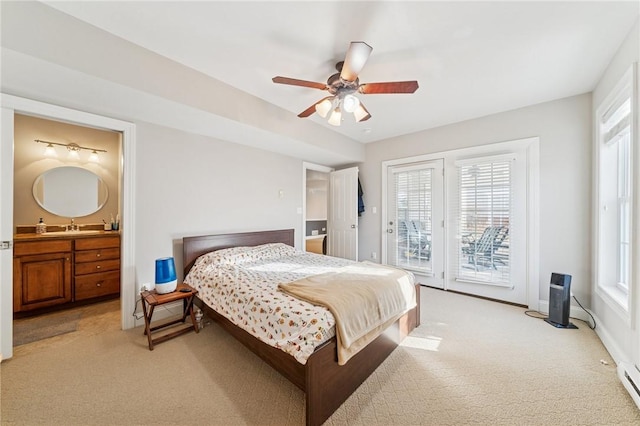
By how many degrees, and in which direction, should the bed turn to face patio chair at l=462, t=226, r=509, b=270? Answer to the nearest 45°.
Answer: approximately 90° to its left

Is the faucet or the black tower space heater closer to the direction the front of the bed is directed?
the black tower space heater

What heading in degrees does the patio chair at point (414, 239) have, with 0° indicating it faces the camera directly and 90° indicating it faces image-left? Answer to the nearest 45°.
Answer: approximately 315°

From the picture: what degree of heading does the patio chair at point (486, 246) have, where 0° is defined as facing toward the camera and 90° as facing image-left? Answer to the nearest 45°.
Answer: approximately 45°

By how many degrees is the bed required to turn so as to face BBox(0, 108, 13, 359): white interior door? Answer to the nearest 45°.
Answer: approximately 135° to its right

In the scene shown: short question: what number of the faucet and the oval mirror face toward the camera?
2

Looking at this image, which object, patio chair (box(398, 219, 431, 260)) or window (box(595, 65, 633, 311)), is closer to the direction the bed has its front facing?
the window

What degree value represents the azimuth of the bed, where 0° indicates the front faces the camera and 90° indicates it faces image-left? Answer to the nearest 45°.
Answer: approximately 315°
